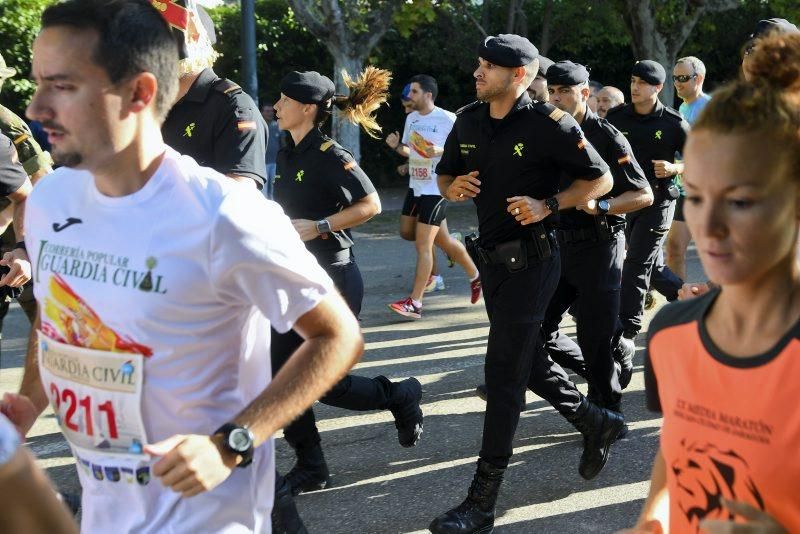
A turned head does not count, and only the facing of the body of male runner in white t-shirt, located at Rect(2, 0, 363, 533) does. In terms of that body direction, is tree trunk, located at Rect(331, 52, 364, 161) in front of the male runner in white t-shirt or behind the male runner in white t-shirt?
behind

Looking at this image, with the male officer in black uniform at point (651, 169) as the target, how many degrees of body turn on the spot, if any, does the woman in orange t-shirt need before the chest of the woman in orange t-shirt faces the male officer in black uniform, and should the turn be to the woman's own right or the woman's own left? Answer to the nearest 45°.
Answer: approximately 135° to the woman's own right

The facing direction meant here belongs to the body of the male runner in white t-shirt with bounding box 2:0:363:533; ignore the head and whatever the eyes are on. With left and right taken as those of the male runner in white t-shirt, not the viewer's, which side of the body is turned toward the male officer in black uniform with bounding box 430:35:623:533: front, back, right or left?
back

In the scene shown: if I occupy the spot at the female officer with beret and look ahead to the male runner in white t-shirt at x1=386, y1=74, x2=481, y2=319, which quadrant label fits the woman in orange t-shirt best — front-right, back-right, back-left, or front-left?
back-right

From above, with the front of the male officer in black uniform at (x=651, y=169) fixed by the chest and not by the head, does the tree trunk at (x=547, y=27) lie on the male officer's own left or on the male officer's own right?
on the male officer's own right

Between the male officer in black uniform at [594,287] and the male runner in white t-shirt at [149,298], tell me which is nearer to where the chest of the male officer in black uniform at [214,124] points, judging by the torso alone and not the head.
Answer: the male runner in white t-shirt

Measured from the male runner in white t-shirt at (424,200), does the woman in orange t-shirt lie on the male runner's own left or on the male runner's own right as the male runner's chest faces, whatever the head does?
on the male runner's own left

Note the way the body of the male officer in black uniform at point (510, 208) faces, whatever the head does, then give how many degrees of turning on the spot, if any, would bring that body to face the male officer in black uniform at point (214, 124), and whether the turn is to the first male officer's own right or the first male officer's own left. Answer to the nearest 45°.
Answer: approximately 45° to the first male officer's own right

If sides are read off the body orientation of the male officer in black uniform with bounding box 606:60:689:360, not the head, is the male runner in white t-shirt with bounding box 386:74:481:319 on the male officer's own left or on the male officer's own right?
on the male officer's own right

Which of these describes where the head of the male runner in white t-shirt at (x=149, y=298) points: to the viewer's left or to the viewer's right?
to the viewer's left

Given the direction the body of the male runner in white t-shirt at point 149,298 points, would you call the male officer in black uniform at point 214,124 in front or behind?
behind

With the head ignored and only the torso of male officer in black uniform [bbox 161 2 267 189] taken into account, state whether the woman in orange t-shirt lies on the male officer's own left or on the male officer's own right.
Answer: on the male officer's own left

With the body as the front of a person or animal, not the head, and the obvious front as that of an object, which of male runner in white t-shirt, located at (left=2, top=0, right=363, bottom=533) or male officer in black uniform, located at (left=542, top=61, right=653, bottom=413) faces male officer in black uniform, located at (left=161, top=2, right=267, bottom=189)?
male officer in black uniform, located at (left=542, top=61, right=653, bottom=413)
